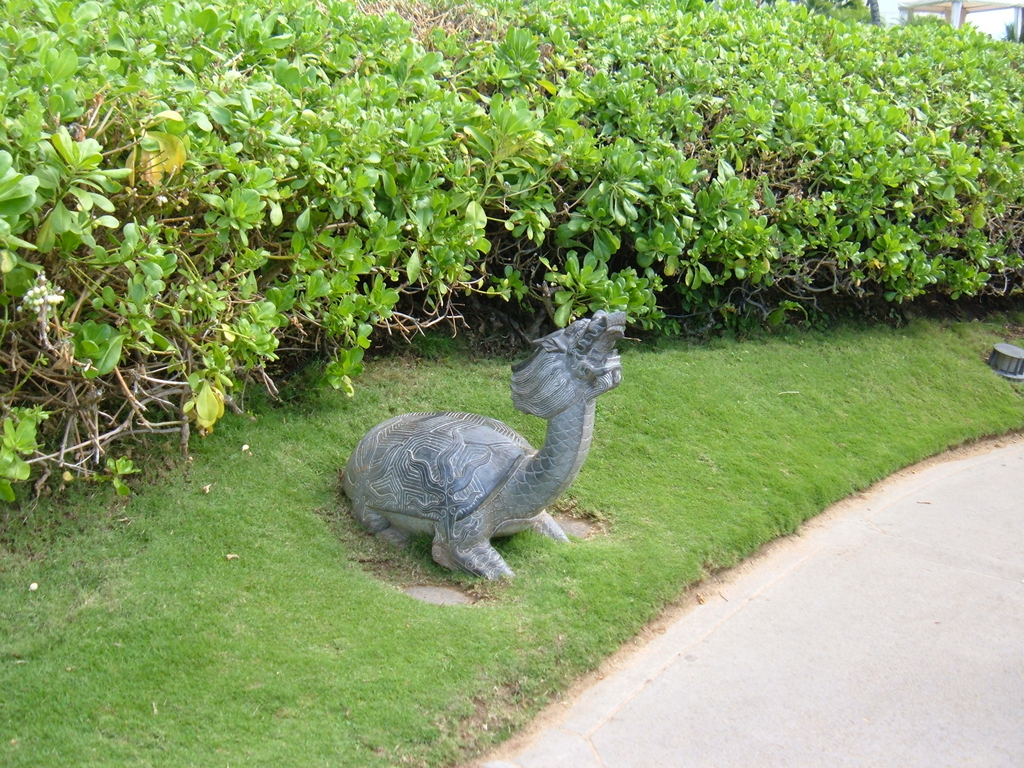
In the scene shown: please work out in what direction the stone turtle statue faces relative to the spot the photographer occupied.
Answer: facing the viewer and to the right of the viewer
